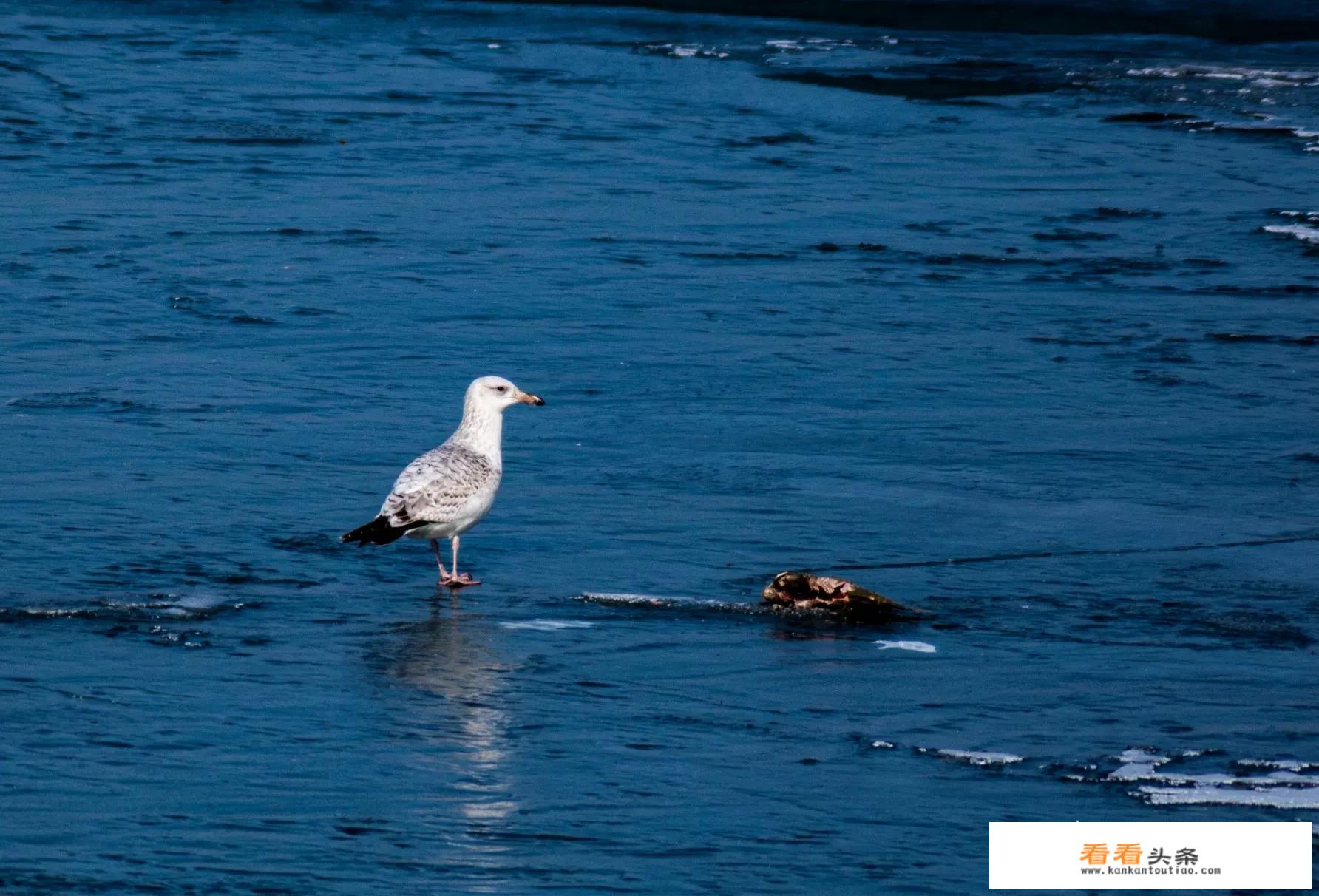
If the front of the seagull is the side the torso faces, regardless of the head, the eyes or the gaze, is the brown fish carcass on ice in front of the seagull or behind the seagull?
in front

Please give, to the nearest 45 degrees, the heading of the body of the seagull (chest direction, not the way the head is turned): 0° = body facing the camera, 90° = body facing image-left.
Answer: approximately 270°
